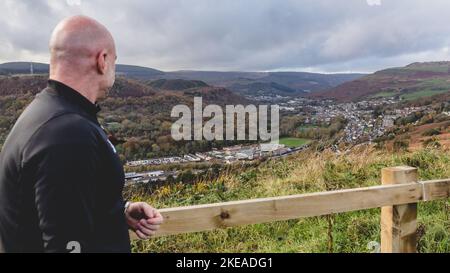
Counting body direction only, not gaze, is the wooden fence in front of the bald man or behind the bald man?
in front

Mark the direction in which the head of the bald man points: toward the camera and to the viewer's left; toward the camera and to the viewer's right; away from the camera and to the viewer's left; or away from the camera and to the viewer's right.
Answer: away from the camera and to the viewer's right

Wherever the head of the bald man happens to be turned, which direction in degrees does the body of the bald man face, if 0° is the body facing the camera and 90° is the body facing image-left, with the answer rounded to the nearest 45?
approximately 225°
